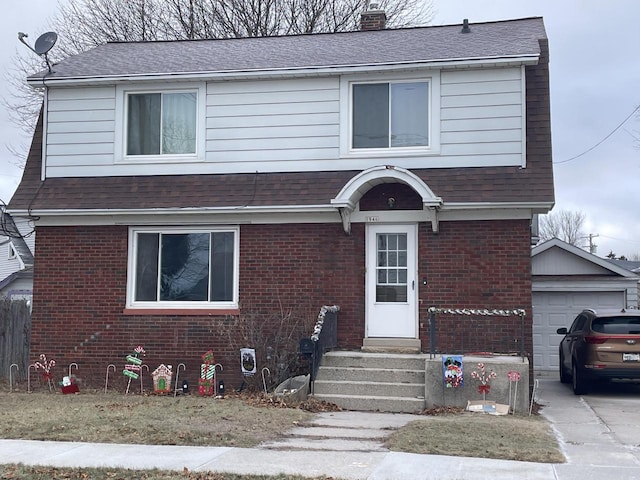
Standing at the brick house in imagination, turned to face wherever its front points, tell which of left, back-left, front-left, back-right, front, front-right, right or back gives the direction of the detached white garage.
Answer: back-left

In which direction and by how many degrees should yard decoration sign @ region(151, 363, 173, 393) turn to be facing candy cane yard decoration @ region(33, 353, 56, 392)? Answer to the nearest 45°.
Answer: approximately 135° to its right

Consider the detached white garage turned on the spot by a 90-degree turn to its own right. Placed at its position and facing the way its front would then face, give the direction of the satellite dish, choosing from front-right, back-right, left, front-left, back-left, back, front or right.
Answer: front-left

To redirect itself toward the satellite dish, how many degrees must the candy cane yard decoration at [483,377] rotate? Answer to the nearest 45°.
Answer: approximately 90° to its right

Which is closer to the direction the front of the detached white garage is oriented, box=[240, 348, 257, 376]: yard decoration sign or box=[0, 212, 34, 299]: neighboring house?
the yard decoration sign

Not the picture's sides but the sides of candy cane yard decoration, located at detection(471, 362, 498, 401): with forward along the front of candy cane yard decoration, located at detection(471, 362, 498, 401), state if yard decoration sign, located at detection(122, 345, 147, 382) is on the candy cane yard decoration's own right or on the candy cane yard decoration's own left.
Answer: on the candy cane yard decoration's own right
